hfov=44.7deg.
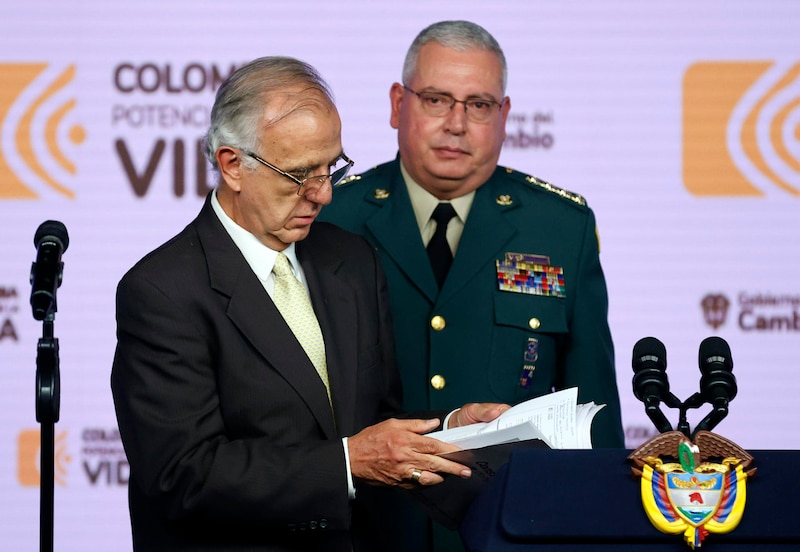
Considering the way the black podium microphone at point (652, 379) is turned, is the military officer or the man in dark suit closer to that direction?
the military officer

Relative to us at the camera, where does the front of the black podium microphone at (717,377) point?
facing away from the viewer

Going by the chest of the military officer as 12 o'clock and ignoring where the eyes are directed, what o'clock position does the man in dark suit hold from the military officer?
The man in dark suit is roughly at 1 o'clock from the military officer.

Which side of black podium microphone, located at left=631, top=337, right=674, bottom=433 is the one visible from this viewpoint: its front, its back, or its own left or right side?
back

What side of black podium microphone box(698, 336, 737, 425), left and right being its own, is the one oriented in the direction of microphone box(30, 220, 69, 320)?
left
